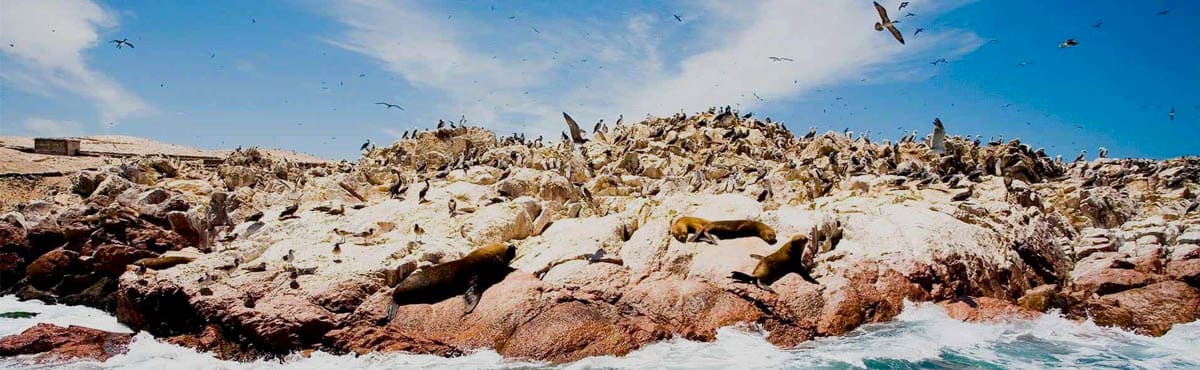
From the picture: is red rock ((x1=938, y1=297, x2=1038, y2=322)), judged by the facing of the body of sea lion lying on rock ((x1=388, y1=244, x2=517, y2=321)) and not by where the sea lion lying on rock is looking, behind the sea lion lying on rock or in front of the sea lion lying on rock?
in front

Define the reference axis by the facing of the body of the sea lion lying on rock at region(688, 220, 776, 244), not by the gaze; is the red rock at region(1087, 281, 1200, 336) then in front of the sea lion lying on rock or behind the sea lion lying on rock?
in front

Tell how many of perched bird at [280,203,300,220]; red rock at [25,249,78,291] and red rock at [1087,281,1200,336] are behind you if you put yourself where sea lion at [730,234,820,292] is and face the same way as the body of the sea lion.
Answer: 2

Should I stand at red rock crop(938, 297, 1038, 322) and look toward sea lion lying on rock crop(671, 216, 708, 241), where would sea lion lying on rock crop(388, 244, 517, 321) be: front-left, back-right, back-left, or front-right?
front-left

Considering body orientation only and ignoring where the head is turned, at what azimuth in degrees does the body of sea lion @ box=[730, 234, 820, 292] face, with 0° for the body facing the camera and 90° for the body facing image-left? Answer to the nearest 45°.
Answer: approximately 270°

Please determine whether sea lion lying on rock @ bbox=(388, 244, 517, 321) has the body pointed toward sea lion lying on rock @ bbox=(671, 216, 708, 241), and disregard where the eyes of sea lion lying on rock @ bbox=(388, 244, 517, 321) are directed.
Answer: yes

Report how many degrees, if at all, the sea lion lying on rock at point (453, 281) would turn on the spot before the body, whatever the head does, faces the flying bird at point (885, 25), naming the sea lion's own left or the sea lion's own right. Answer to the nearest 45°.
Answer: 0° — it already faces it

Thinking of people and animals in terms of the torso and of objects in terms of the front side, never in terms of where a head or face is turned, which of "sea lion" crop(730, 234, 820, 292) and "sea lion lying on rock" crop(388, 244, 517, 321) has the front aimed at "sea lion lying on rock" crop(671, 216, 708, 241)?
"sea lion lying on rock" crop(388, 244, 517, 321)

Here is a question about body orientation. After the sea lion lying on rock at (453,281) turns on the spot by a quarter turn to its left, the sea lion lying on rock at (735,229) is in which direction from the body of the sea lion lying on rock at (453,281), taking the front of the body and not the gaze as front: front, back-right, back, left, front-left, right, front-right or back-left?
right

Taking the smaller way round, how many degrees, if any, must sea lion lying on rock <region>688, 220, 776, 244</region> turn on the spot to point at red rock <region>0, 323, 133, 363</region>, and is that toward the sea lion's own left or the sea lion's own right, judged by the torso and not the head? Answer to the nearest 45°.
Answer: approximately 135° to the sea lion's own right

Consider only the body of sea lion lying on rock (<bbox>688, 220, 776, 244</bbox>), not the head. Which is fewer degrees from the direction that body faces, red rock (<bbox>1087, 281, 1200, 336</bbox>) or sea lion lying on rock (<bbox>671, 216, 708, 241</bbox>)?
the red rock

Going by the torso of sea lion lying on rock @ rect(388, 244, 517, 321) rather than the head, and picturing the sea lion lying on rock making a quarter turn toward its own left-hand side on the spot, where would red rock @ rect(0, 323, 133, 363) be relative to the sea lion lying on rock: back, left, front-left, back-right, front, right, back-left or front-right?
left

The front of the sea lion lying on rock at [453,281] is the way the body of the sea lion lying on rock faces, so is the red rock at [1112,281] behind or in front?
in front

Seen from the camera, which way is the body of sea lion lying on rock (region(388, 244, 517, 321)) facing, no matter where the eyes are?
to the viewer's right

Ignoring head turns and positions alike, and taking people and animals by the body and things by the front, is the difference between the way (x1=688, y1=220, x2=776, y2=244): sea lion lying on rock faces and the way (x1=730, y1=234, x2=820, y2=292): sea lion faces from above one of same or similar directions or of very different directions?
same or similar directions
